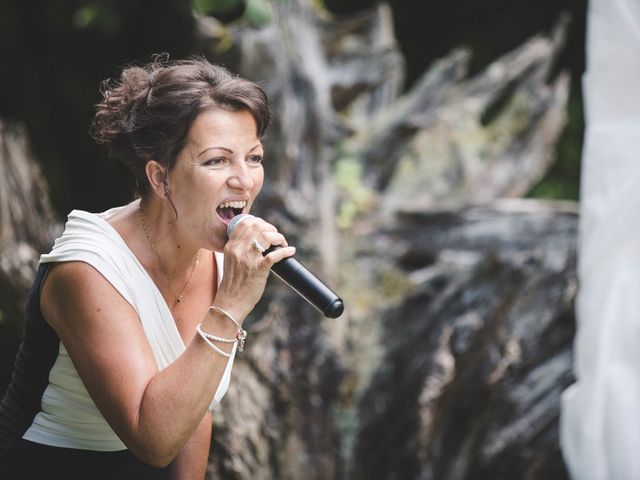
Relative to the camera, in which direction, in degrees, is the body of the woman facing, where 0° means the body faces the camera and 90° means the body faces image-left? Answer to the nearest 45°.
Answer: approximately 315°
